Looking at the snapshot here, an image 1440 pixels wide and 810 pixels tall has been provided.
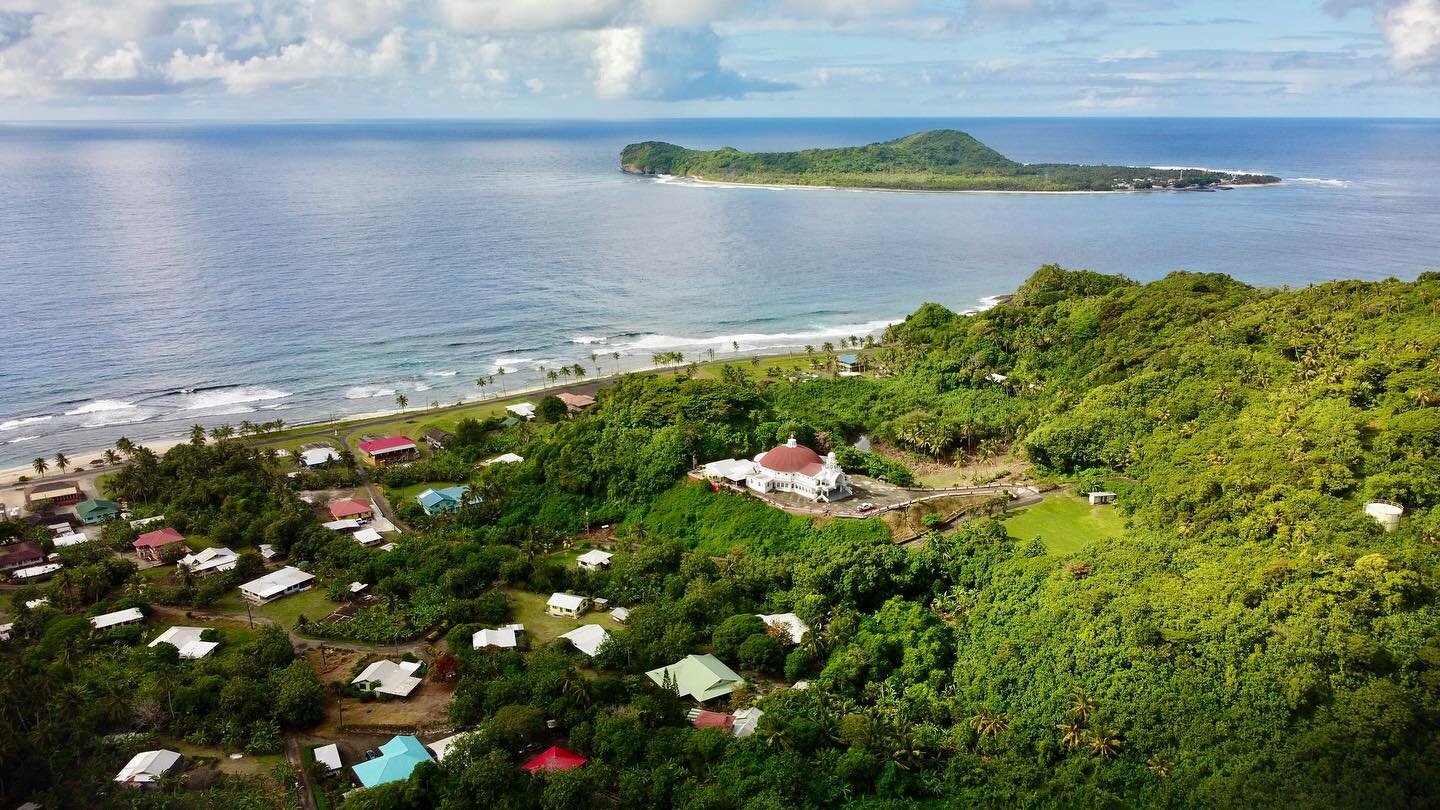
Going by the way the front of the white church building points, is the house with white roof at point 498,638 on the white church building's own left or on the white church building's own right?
on the white church building's own right

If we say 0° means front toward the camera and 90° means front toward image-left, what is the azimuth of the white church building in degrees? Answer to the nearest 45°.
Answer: approximately 315°

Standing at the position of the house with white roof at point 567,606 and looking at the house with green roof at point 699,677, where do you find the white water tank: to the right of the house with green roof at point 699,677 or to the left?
left

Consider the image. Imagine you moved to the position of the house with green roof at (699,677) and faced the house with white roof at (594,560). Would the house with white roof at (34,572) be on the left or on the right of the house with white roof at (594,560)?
left

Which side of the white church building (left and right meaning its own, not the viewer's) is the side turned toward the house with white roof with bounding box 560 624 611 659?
right

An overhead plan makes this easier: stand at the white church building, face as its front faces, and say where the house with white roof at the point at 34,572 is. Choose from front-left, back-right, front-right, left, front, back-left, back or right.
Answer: back-right

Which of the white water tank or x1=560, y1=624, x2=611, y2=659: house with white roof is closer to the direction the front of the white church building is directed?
the white water tank

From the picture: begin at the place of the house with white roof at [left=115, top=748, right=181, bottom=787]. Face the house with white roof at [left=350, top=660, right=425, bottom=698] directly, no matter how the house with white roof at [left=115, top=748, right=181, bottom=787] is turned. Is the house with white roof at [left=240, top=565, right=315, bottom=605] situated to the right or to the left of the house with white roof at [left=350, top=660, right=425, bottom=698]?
left

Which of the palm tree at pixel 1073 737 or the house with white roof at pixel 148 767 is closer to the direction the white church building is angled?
the palm tree

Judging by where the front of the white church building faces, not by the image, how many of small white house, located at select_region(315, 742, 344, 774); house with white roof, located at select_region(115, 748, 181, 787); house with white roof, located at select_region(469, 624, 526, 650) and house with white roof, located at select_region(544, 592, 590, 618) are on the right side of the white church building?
4

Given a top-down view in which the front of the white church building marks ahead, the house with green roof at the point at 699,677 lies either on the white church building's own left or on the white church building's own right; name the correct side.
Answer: on the white church building's own right
